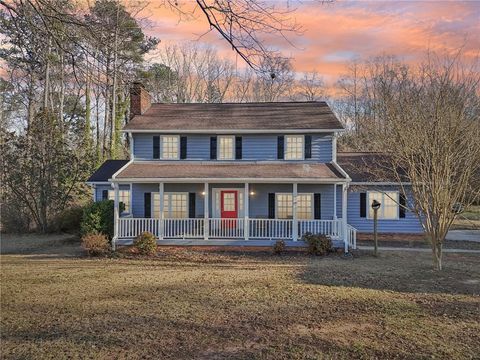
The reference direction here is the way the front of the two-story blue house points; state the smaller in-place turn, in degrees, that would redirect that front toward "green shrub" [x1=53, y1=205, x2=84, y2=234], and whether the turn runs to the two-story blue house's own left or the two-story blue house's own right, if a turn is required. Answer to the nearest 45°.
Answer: approximately 90° to the two-story blue house's own right

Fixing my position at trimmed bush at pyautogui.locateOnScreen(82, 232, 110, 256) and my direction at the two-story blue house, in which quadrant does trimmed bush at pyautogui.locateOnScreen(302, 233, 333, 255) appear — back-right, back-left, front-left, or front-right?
front-right

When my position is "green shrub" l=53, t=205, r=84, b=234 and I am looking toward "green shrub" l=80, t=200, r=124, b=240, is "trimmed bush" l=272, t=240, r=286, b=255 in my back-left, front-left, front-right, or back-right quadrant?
front-left

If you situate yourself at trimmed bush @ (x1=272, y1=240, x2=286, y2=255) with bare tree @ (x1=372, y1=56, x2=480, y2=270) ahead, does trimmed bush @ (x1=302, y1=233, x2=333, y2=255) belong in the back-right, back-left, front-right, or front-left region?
front-left

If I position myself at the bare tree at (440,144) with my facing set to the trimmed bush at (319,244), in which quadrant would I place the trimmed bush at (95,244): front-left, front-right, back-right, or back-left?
front-left

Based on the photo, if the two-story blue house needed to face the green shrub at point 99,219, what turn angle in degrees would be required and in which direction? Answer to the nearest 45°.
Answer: approximately 90° to its right

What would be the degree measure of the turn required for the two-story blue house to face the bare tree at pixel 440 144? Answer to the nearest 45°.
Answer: approximately 45° to its left

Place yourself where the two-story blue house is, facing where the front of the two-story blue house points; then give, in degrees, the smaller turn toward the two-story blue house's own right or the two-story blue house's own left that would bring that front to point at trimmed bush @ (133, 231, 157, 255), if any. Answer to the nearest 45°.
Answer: approximately 45° to the two-story blue house's own right

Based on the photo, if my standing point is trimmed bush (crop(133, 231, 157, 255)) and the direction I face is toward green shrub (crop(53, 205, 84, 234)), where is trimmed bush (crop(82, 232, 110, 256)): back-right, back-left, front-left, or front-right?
front-left

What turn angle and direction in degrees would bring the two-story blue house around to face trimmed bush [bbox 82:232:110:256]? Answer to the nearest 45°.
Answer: approximately 45° to its right

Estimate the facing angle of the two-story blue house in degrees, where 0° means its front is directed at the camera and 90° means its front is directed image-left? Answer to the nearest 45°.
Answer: approximately 0°

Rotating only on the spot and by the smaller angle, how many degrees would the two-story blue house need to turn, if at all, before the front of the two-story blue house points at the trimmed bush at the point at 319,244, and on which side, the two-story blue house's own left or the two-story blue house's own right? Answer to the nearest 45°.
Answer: approximately 45° to the two-story blue house's own left
